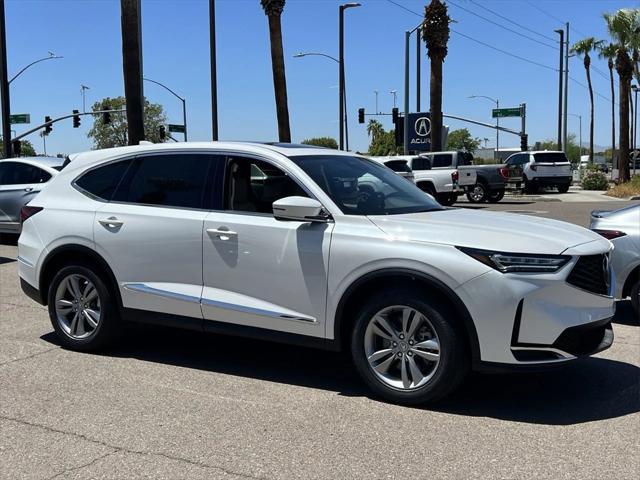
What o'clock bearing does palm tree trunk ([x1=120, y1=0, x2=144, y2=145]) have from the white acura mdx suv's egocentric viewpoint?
The palm tree trunk is roughly at 7 o'clock from the white acura mdx suv.

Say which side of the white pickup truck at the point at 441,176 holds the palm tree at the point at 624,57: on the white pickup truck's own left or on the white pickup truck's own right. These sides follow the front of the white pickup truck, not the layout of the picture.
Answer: on the white pickup truck's own right

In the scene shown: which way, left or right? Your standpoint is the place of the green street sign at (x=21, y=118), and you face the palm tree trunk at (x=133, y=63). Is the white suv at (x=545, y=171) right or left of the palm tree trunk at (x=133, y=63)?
left

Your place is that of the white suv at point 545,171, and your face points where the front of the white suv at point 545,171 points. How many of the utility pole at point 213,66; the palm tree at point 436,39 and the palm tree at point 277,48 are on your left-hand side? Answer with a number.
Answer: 3

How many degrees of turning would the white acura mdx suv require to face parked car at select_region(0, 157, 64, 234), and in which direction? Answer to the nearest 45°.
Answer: approximately 180°

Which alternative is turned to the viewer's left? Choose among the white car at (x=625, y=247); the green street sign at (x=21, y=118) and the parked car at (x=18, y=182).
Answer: the parked car

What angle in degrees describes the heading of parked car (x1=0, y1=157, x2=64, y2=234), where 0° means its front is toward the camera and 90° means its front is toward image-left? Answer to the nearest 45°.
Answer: approximately 90°

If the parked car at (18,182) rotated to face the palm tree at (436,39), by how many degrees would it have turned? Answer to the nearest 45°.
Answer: approximately 135° to its right

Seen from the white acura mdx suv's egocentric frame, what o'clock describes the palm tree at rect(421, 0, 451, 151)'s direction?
The palm tree is roughly at 8 o'clock from the white acura mdx suv.

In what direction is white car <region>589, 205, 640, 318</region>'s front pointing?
to the viewer's right

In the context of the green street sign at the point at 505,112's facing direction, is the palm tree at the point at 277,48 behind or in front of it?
in front

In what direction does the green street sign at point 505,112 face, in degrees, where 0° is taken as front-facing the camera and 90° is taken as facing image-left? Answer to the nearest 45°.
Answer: approximately 0°

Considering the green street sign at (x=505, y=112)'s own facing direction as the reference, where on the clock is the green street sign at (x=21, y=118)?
the green street sign at (x=21, y=118) is roughly at 2 o'clock from the green street sign at (x=505, y=112).

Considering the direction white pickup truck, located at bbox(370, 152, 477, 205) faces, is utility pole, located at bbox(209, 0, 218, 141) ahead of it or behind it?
ahead

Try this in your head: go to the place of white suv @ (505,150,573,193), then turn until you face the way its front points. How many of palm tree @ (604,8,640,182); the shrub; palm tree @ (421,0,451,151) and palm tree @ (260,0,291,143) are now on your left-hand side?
2
